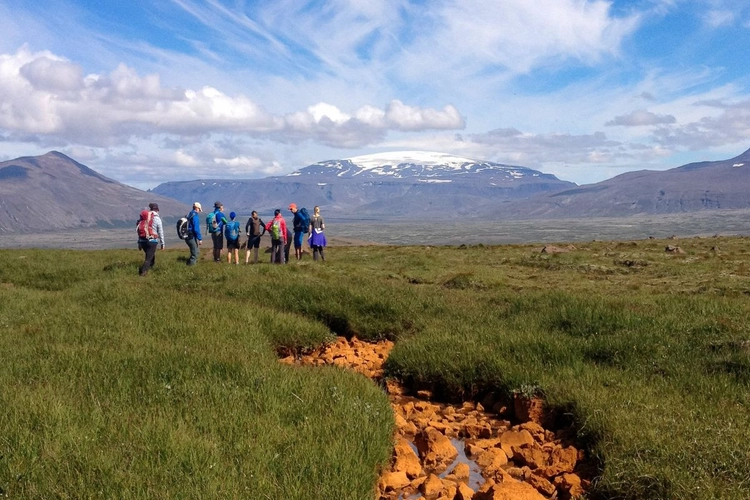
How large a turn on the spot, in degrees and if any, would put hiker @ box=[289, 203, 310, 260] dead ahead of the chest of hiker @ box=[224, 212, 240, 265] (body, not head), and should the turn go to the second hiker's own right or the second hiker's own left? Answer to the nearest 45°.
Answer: approximately 45° to the second hiker's own right

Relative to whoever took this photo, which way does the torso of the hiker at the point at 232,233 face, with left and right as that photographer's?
facing away from the viewer

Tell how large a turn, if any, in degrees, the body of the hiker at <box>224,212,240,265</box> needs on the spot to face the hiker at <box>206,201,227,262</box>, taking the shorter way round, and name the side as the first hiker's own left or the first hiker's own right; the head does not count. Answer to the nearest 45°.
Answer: approximately 90° to the first hiker's own left

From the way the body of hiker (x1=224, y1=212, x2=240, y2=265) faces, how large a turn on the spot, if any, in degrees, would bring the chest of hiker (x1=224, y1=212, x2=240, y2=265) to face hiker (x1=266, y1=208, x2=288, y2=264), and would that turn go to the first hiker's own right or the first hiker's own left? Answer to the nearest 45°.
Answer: approximately 90° to the first hiker's own right
